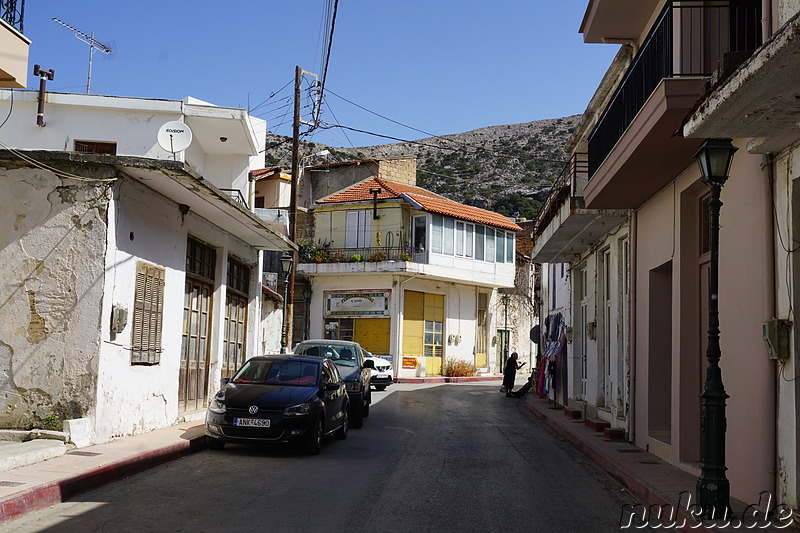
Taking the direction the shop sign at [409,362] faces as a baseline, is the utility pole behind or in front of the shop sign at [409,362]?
in front

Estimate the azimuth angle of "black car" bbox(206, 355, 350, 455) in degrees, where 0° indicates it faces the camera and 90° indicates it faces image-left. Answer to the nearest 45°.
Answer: approximately 45°

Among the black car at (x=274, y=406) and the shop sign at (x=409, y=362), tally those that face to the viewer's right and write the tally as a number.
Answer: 0

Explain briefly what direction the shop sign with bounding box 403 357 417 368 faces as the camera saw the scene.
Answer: facing the viewer

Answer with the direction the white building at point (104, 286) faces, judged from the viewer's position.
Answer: facing the viewer and to the right of the viewer

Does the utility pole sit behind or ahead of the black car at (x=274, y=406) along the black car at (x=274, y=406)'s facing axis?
behind

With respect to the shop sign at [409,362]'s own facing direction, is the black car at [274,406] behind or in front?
in front

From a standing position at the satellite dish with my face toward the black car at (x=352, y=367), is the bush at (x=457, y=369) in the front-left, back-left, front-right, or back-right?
front-left

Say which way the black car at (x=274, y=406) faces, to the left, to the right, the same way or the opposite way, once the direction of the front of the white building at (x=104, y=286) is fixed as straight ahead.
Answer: to the right

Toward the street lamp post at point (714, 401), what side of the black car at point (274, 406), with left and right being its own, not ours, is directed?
left

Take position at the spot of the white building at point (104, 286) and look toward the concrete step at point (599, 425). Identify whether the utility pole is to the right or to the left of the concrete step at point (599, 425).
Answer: left

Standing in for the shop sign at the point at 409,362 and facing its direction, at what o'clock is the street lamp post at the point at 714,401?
The street lamp post is roughly at 12 o'clock from the shop sign.

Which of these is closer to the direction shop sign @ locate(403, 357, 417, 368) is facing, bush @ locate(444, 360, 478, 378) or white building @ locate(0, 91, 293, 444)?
the white building

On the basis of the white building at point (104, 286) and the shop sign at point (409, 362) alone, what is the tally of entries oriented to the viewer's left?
0

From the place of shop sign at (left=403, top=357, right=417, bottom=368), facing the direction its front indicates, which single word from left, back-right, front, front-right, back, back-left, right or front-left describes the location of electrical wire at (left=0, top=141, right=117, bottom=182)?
front
